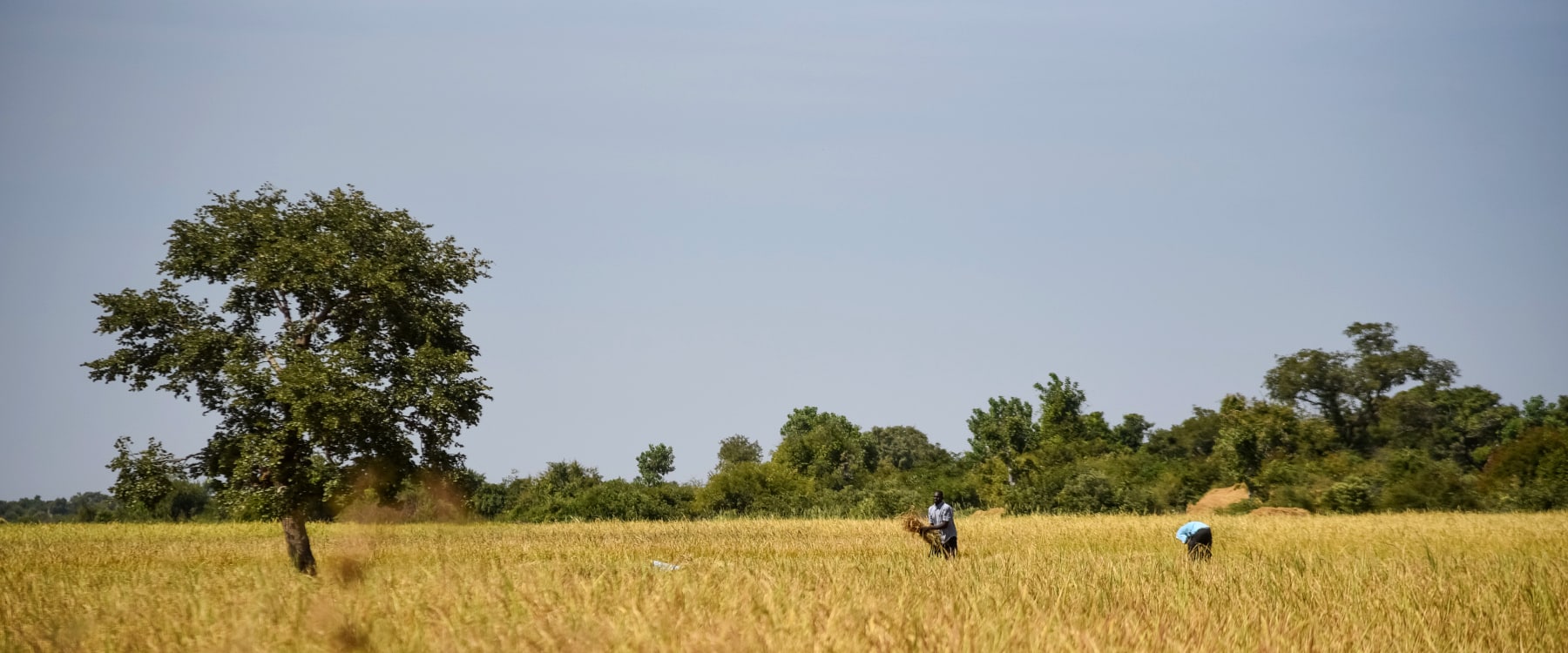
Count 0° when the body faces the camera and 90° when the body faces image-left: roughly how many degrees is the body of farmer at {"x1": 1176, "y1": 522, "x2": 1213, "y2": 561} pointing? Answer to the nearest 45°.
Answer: approximately 90°

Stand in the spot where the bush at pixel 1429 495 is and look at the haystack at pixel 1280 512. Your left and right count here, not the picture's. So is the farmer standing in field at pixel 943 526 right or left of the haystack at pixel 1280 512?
left

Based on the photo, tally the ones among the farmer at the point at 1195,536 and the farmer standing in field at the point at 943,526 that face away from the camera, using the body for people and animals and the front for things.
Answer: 0

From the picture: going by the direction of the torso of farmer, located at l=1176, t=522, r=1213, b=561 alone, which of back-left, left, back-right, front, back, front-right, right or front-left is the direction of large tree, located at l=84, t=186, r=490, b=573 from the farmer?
front

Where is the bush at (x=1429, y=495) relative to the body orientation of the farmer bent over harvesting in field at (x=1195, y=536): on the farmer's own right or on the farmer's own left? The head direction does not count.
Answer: on the farmer's own right

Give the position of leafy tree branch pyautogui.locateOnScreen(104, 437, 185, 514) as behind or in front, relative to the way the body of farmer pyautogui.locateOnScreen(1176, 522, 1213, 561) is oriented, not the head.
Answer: in front

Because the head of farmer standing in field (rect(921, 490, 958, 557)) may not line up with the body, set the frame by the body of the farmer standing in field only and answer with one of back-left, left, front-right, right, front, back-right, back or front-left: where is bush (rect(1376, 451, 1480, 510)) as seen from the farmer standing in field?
back

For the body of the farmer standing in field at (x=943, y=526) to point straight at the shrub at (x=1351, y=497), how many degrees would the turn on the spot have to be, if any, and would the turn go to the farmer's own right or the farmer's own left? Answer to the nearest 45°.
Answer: approximately 180°

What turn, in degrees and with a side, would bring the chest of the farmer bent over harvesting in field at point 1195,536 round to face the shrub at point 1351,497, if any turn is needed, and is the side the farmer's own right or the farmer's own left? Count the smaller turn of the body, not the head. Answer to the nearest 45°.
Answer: approximately 90° to the farmer's own right

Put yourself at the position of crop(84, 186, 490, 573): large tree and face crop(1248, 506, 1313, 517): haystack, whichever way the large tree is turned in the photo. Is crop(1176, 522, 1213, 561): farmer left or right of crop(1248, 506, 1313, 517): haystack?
right

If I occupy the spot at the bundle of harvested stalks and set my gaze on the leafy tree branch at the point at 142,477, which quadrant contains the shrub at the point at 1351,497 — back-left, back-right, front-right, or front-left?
back-right

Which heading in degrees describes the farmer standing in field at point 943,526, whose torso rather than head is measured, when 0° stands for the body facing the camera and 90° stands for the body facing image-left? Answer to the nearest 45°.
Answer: approximately 45°
